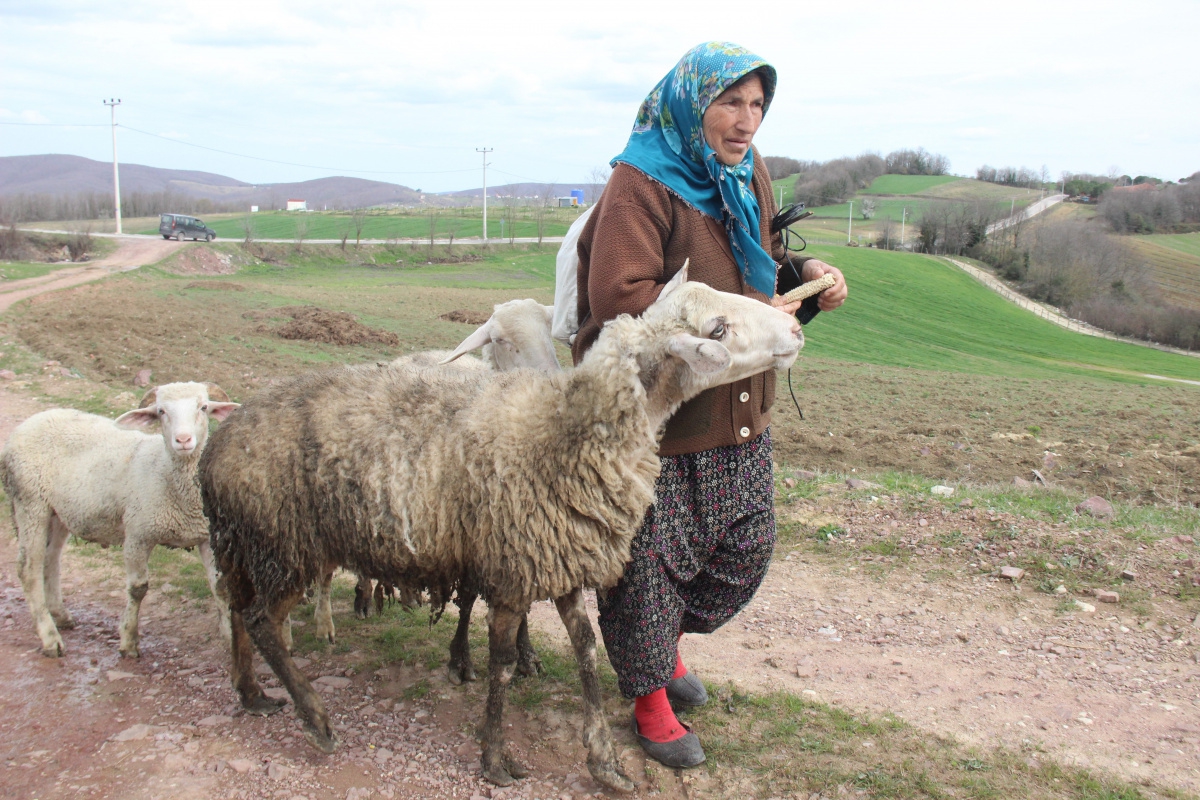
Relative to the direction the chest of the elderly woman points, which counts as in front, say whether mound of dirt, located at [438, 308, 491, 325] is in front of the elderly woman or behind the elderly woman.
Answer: behind

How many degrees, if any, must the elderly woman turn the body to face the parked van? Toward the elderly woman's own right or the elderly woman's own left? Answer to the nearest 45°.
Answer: approximately 180°

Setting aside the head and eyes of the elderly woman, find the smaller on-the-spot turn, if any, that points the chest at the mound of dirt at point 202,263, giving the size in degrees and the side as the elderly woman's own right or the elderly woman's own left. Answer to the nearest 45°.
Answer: approximately 180°

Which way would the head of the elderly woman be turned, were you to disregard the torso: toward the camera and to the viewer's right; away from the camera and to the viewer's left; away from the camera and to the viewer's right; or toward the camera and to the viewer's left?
toward the camera and to the viewer's right

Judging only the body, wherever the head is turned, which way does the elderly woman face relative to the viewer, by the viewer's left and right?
facing the viewer and to the right of the viewer
